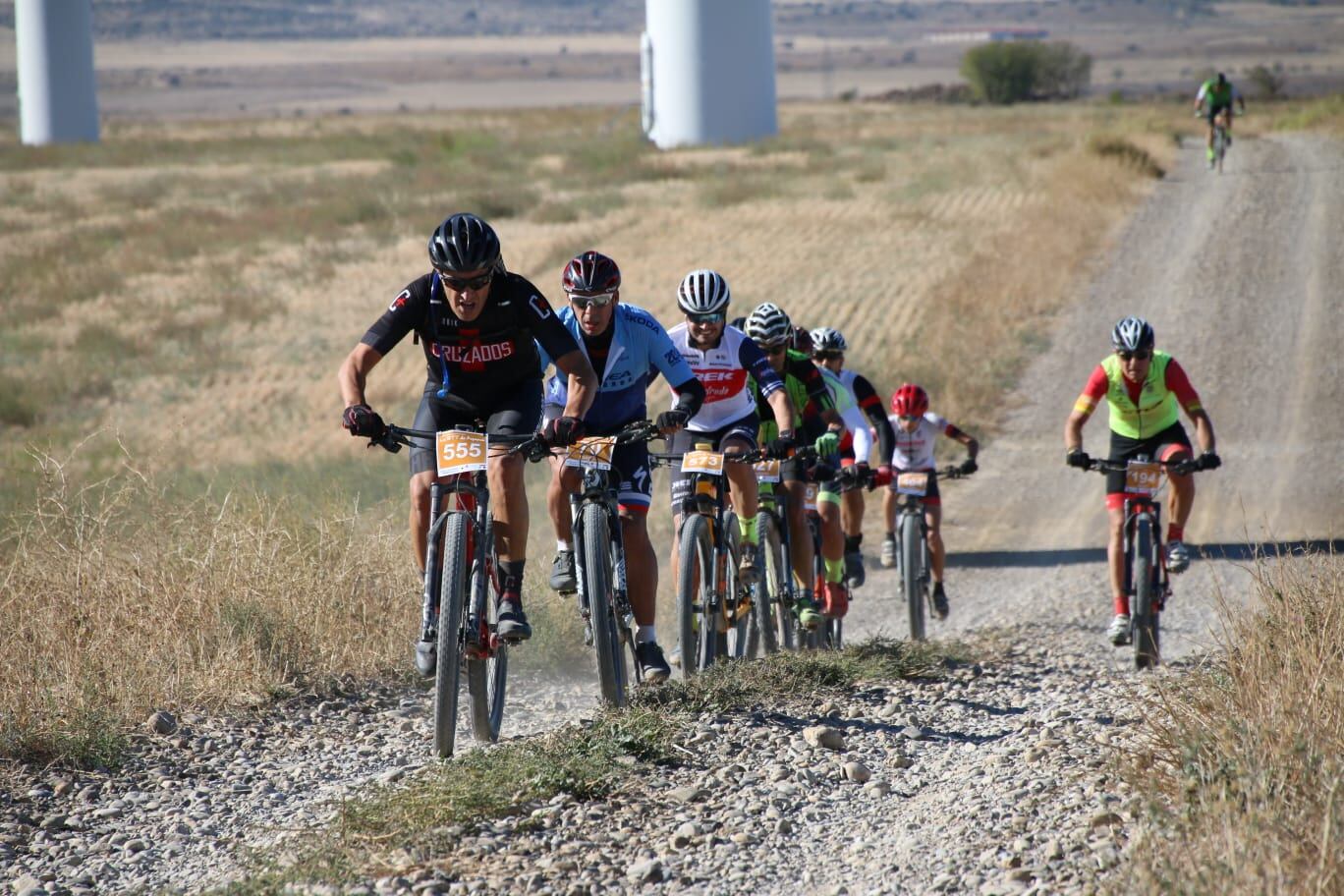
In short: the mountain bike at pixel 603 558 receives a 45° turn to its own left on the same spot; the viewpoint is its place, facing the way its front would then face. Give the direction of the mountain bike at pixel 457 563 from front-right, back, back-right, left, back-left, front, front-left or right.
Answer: right

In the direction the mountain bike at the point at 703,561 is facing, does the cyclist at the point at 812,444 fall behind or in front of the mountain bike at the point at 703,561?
behind

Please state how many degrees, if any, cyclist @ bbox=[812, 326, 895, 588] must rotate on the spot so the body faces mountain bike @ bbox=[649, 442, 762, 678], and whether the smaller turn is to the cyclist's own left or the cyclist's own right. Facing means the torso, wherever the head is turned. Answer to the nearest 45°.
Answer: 0° — they already face it

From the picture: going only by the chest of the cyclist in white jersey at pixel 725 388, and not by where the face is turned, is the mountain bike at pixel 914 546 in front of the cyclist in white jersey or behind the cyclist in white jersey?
behind

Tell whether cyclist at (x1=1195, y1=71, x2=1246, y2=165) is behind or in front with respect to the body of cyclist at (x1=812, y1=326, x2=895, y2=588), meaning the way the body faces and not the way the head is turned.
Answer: behind

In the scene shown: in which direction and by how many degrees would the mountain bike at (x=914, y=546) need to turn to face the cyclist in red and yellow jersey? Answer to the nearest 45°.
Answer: approximately 45° to its left

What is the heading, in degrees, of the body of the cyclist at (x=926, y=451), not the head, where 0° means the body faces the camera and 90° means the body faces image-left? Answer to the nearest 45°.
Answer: approximately 0°

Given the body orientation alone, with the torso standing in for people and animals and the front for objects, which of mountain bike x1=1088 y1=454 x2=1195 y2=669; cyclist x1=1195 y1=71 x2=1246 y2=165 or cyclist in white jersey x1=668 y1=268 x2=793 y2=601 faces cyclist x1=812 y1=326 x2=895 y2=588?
cyclist x1=1195 y1=71 x2=1246 y2=165

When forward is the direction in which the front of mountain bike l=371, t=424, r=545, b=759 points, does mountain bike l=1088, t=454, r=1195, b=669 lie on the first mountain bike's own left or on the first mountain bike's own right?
on the first mountain bike's own left

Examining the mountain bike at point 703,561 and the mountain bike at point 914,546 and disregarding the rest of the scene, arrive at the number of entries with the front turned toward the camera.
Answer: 2

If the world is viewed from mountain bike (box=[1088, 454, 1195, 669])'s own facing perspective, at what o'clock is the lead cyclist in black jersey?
The lead cyclist in black jersey is roughly at 1 o'clock from the mountain bike.

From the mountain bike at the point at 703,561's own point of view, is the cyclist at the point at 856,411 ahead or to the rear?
to the rear

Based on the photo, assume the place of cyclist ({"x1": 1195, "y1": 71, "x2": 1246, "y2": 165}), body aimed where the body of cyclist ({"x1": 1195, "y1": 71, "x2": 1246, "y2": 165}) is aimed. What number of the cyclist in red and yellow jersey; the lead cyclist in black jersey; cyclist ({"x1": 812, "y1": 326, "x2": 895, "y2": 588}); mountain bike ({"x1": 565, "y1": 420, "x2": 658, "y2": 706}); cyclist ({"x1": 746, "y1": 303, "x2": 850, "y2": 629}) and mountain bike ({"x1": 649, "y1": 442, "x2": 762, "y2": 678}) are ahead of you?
6

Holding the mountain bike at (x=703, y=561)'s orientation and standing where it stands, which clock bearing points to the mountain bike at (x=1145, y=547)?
the mountain bike at (x=1145, y=547) is roughly at 8 o'clock from the mountain bike at (x=703, y=561).

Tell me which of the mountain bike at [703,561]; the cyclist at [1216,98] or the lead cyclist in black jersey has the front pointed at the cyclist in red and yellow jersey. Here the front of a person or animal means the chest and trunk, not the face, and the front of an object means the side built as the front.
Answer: the cyclist
